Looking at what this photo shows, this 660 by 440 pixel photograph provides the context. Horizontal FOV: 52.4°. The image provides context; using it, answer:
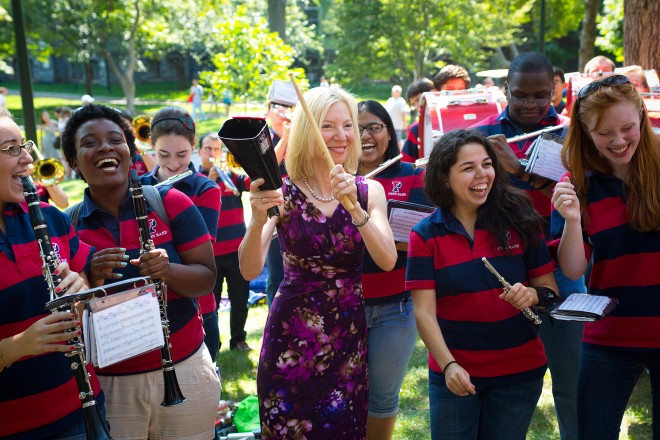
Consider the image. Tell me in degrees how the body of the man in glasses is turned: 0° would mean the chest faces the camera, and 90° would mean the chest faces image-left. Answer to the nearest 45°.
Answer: approximately 0°

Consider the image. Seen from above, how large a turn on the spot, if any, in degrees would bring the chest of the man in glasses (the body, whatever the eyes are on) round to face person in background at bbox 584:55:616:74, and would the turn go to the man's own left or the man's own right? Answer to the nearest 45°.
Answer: approximately 180°

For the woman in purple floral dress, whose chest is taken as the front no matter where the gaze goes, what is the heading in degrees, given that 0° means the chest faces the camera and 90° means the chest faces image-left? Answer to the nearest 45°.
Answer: approximately 0°

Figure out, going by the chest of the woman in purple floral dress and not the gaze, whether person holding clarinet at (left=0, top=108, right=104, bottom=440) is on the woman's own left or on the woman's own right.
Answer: on the woman's own right

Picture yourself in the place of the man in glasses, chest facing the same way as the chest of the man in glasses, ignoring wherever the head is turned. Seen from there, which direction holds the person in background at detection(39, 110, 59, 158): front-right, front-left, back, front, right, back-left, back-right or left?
back-right

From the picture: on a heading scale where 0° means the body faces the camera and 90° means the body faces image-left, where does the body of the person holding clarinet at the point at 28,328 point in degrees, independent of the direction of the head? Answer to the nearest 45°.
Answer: approximately 315°

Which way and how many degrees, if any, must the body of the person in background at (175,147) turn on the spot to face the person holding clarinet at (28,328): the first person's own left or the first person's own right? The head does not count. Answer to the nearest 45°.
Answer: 0° — they already face them

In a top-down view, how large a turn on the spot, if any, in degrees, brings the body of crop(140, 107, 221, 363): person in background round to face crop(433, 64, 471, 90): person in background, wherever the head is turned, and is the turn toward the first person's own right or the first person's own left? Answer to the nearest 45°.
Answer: approximately 135° to the first person's own left

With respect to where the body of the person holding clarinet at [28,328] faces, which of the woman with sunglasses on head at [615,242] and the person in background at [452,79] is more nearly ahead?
the woman with sunglasses on head

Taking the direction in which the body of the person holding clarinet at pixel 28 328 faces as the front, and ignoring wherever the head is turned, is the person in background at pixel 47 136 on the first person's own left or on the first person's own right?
on the first person's own left
